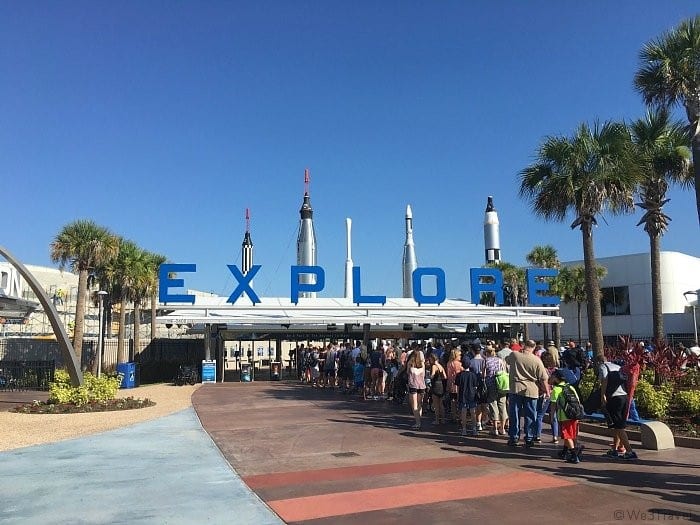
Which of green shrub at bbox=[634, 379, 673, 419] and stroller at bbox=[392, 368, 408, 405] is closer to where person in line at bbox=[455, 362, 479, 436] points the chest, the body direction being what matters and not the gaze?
the stroller

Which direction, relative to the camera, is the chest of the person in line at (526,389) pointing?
away from the camera

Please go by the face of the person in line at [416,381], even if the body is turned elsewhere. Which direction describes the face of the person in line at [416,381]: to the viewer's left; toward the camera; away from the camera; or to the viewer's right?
away from the camera

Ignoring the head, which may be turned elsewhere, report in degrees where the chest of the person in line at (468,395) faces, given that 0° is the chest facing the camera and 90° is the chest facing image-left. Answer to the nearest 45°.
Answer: approximately 180°

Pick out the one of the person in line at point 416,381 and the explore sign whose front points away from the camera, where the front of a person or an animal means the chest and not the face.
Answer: the person in line

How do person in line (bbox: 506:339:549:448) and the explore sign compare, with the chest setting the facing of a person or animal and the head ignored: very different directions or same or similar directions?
very different directions

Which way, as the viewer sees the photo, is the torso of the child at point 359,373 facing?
away from the camera

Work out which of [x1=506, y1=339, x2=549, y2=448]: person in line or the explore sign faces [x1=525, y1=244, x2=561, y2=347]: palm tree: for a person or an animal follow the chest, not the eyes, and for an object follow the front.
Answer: the person in line

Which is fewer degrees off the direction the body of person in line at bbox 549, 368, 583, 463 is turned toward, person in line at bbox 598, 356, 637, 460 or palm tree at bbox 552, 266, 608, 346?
the palm tree

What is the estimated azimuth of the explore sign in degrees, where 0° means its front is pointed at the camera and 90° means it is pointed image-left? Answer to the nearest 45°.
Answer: approximately 0°

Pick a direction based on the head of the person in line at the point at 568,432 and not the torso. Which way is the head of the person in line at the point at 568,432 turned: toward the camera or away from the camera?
away from the camera

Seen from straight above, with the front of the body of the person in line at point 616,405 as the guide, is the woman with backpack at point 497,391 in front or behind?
in front

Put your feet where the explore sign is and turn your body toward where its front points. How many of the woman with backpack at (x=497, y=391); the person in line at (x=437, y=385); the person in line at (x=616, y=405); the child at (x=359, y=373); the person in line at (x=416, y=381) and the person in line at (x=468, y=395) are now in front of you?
6

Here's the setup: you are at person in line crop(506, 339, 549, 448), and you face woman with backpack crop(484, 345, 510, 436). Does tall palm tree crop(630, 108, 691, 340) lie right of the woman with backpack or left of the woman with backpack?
right

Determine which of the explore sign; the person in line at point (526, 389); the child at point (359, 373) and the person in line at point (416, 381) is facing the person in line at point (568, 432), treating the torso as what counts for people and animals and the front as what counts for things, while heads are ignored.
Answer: the explore sign

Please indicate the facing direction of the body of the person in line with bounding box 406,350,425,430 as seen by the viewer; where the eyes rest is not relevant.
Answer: away from the camera
